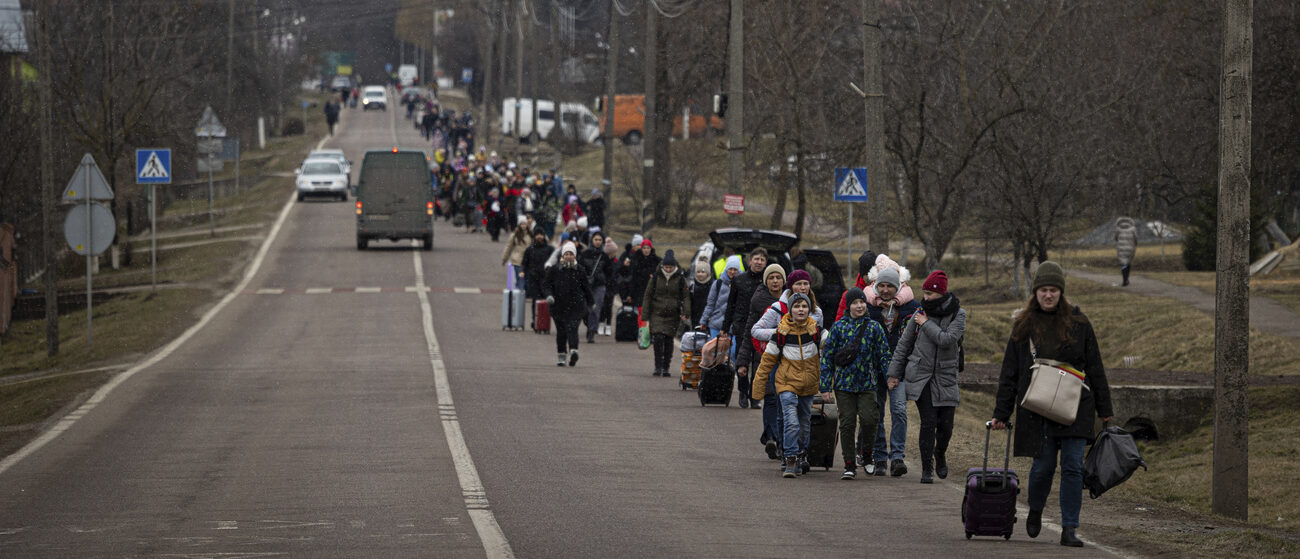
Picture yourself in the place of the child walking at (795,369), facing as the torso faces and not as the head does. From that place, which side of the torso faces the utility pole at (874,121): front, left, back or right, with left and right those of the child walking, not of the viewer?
back

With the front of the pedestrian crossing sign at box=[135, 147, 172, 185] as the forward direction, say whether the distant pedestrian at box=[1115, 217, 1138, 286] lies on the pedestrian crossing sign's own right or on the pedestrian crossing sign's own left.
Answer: on the pedestrian crossing sign's own left

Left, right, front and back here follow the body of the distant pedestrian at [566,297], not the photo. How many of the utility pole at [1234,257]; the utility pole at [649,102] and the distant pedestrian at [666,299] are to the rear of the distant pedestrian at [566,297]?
1

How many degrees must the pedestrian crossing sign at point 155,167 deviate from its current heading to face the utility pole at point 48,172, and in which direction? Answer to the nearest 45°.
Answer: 0° — it already faces it

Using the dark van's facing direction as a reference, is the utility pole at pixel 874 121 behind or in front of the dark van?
behind

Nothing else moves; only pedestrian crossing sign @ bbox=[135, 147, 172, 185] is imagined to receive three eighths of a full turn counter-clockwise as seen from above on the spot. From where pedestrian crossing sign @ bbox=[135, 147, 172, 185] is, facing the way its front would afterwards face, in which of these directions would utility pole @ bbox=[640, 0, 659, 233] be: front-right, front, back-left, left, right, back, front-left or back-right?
front-right
